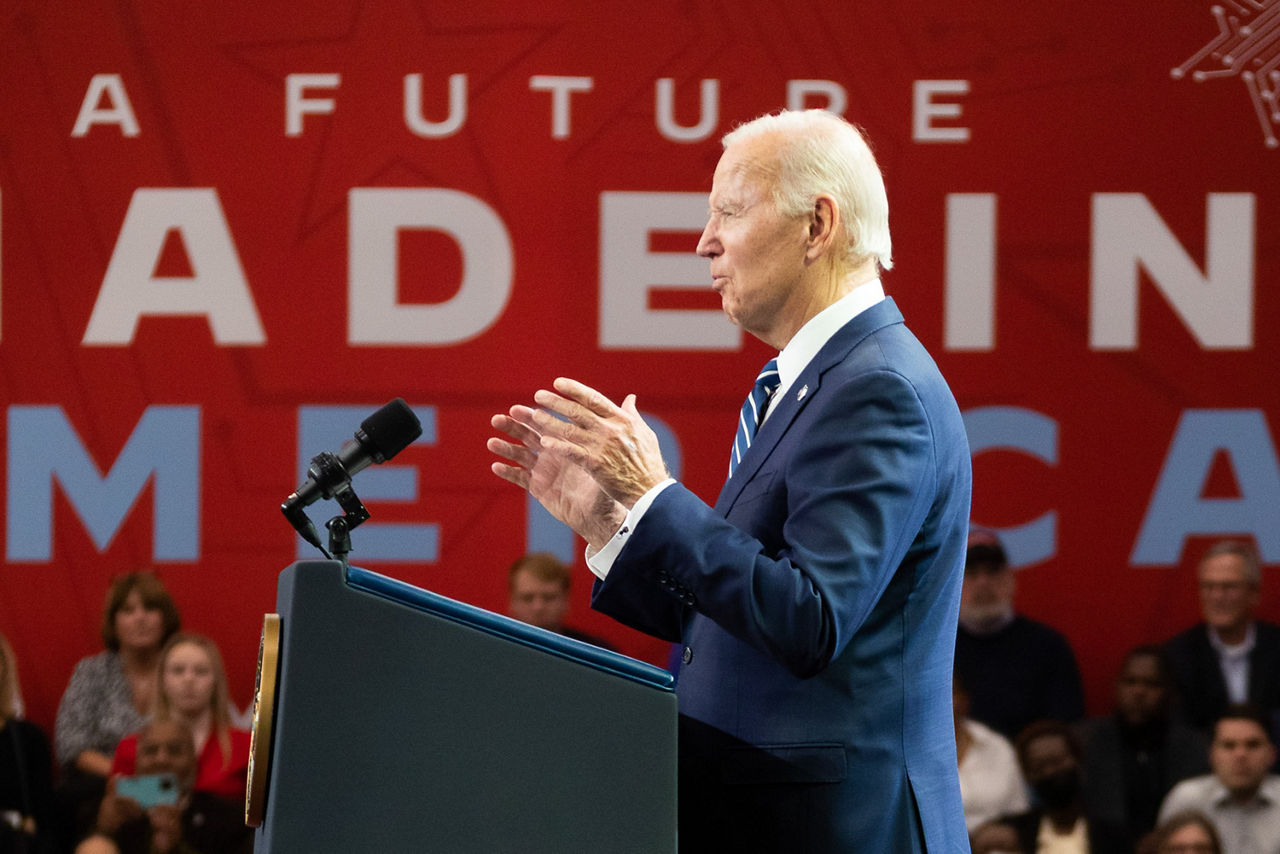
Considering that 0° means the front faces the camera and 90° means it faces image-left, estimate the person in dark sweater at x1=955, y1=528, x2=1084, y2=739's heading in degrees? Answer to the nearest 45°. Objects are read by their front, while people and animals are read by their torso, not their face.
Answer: approximately 0°

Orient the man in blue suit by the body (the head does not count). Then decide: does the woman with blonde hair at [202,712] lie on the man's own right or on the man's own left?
on the man's own right

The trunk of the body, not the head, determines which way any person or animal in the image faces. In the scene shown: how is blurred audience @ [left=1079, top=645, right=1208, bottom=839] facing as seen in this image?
toward the camera

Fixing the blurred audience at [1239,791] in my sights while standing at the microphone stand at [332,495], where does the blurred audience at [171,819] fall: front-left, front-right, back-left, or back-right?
front-left

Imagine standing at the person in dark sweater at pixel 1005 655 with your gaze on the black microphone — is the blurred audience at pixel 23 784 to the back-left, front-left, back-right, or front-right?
front-right

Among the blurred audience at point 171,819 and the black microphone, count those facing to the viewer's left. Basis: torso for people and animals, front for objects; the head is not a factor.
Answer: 0

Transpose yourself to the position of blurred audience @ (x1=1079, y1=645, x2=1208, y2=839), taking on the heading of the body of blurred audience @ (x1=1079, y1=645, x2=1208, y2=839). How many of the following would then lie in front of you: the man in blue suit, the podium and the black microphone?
3

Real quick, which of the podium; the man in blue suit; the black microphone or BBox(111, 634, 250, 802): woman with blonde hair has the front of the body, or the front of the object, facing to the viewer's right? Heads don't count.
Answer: the black microphone

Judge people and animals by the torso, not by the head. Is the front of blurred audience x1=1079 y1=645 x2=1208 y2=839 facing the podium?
yes

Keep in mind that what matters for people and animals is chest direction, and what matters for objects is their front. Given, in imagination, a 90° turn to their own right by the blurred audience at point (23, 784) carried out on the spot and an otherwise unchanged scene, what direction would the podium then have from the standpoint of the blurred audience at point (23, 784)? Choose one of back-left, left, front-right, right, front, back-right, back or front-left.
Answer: left

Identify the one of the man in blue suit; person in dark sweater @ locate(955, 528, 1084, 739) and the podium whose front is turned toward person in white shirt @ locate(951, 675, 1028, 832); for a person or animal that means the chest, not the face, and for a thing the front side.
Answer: the person in dark sweater

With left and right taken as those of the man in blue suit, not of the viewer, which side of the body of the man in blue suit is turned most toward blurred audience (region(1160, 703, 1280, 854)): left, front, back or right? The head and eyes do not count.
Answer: right

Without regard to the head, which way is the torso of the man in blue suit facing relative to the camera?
to the viewer's left

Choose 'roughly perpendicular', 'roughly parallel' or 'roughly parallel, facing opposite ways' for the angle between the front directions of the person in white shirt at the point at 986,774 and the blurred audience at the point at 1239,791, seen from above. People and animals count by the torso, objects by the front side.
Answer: roughly parallel

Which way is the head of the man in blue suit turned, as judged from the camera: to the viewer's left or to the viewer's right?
to the viewer's left

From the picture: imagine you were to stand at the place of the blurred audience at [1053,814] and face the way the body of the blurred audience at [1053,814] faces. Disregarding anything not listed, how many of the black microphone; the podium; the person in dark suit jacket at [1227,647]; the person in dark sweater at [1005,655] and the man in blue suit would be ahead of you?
3
